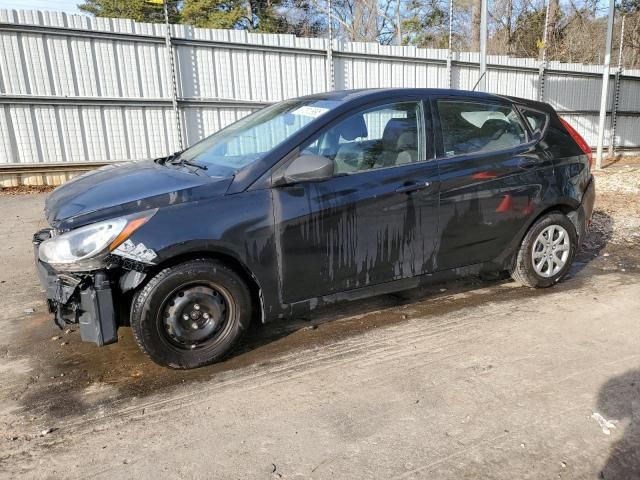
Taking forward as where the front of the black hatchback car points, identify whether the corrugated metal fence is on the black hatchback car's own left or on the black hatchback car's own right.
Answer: on the black hatchback car's own right

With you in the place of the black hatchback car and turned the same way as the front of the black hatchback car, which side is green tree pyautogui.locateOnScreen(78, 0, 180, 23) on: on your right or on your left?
on your right

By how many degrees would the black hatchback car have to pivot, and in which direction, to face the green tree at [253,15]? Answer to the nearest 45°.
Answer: approximately 135° to its right

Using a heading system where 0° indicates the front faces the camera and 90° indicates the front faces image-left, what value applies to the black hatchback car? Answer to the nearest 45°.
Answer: approximately 45°
